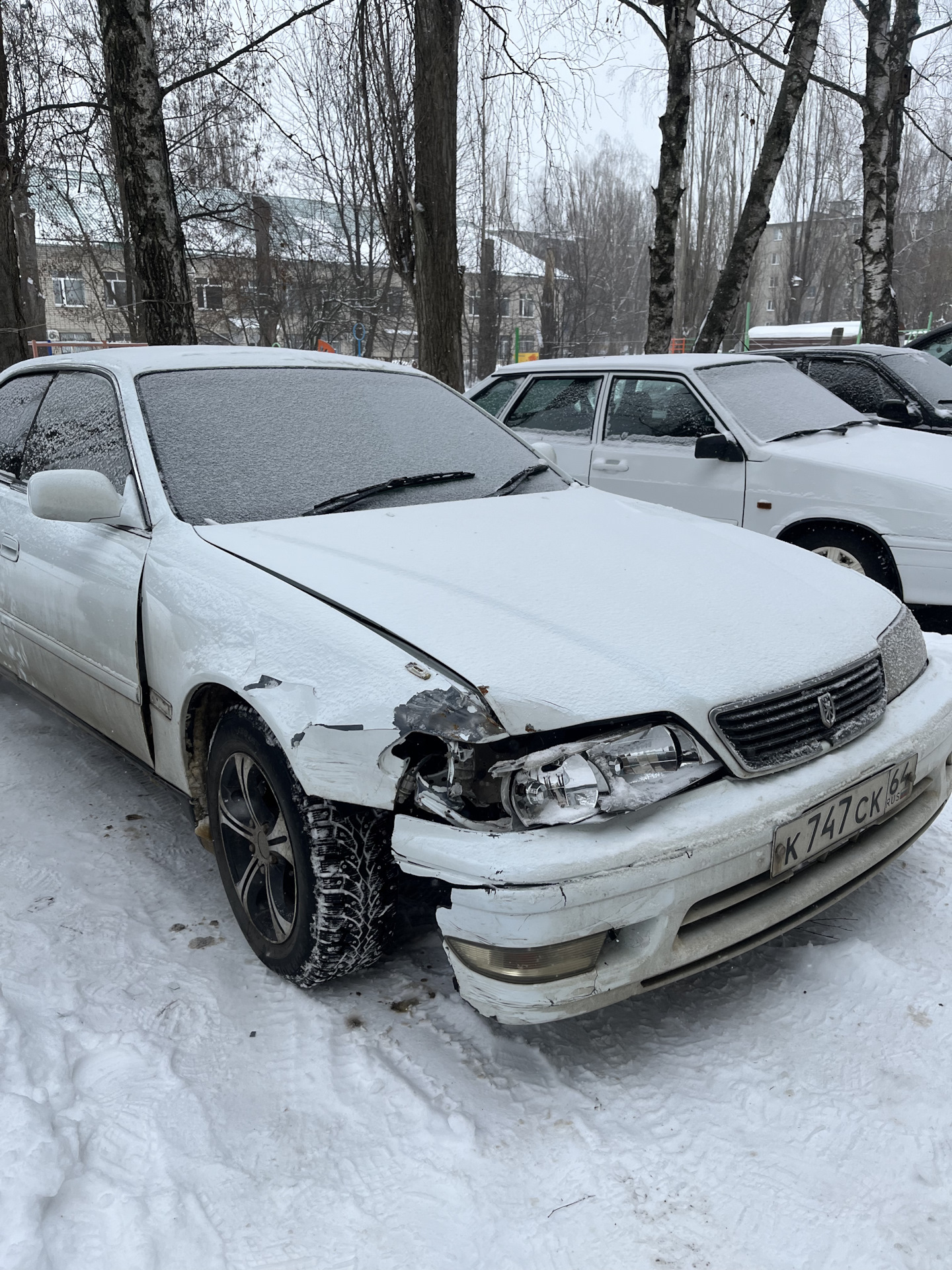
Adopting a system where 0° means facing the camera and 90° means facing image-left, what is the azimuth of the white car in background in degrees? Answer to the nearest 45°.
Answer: approximately 315°

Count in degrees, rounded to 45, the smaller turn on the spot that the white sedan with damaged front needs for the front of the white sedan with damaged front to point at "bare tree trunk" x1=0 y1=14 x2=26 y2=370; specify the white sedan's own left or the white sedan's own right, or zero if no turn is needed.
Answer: approximately 180°

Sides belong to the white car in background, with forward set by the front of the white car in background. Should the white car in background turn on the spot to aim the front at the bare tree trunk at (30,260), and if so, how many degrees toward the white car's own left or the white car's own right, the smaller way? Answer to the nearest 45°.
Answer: approximately 180°

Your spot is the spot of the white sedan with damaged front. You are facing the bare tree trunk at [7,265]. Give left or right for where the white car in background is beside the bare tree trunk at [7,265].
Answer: right

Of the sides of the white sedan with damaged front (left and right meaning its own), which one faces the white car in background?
left

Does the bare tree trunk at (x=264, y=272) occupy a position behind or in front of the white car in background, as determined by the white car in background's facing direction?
behind

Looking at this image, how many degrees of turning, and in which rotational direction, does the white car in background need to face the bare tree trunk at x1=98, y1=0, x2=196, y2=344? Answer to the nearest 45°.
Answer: approximately 135° to its right

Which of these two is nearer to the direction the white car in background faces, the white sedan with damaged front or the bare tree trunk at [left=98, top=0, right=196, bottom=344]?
the white sedan with damaged front

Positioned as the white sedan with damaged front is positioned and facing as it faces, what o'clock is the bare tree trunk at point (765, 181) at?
The bare tree trunk is roughly at 8 o'clock from the white sedan with damaged front.

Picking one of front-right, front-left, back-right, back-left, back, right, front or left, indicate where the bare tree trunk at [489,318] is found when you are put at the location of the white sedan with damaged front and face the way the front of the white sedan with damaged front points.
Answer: back-left

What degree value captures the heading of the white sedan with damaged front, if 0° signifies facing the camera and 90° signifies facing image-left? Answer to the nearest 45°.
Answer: approximately 315°

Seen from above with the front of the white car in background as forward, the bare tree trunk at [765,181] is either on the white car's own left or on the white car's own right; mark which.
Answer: on the white car's own left
